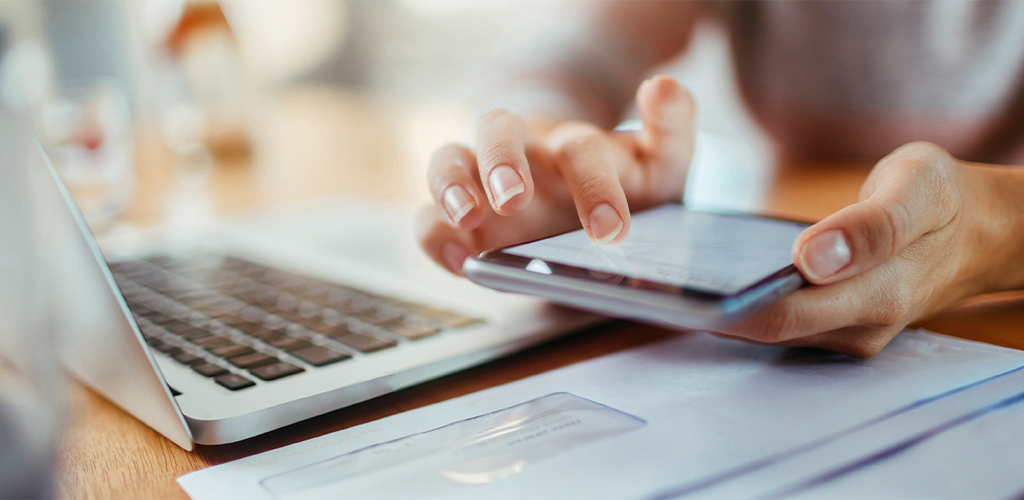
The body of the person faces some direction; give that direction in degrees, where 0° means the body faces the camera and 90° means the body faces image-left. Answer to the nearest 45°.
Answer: approximately 45°

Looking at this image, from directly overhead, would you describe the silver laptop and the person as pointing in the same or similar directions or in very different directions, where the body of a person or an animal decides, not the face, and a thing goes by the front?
very different directions

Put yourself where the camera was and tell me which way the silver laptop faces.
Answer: facing away from the viewer and to the right of the viewer
